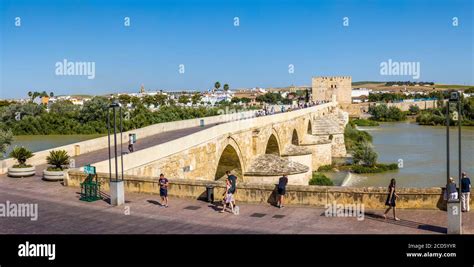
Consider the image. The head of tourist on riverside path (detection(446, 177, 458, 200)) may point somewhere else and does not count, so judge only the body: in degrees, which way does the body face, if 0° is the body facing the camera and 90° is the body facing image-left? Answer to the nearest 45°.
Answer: approximately 180°
